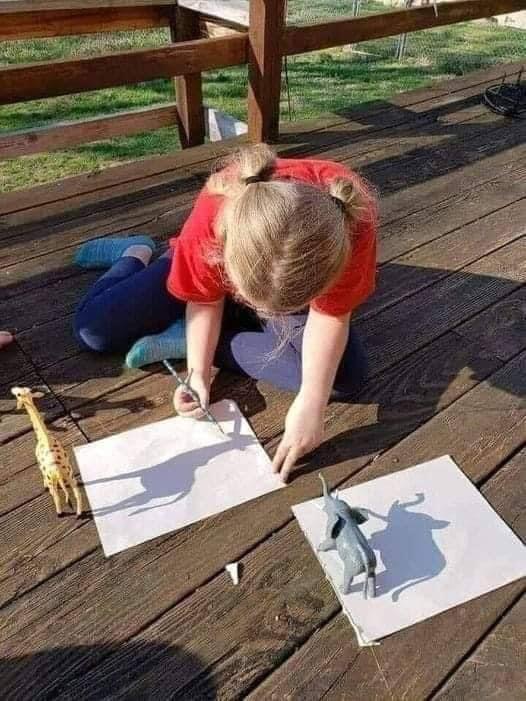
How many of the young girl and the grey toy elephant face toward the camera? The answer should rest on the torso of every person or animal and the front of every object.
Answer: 1

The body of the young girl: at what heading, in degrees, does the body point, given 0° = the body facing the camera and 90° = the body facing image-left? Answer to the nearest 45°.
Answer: approximately 0°

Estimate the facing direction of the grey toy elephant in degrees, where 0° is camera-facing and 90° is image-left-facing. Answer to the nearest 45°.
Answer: approximately 135°

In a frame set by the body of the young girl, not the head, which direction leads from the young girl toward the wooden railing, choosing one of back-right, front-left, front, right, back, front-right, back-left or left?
back
